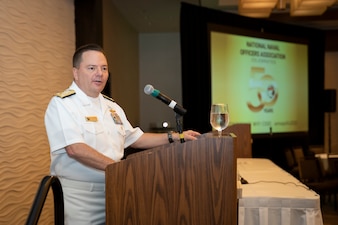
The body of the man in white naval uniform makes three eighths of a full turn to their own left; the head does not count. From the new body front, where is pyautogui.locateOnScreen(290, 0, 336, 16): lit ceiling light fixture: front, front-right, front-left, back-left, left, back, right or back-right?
front-right

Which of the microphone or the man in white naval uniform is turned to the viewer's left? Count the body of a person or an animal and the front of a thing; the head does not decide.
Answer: the microphone

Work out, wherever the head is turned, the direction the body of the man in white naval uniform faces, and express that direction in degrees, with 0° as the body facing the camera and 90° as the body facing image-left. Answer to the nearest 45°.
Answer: approximately 315°

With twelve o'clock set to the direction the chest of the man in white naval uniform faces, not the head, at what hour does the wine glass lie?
The wine glass is roughly at 11 o'clock from the man in white naval uniform.

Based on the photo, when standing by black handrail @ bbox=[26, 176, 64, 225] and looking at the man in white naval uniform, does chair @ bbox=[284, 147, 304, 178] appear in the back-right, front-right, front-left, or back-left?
front-right

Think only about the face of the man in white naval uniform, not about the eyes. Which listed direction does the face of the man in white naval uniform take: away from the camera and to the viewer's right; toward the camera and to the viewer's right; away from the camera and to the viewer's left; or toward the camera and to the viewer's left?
toward the camera and to the viewer's right

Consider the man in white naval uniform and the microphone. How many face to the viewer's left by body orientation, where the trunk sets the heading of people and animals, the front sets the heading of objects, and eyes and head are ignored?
1

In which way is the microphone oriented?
to the viewer's left

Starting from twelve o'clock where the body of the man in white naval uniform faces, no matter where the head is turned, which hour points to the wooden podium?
The wooden podium is roughly at 12 o'clock from the man in white naval uniform.

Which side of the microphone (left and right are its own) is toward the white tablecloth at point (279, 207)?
back

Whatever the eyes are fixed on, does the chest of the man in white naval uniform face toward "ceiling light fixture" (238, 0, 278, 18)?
no

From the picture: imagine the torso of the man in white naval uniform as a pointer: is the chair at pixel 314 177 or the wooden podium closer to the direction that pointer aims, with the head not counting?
the wooden podium

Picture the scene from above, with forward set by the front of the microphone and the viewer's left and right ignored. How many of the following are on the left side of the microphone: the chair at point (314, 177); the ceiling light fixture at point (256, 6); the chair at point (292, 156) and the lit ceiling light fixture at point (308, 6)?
0
